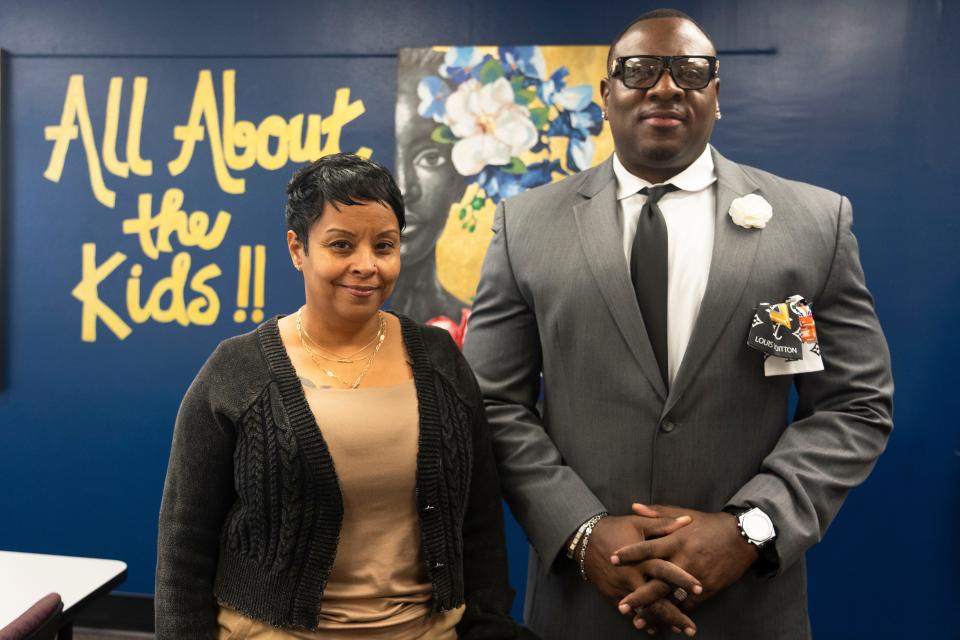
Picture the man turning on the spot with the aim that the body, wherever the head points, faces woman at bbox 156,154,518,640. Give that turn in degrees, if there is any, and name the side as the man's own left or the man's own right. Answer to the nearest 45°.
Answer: approximately 45° to the man's own right

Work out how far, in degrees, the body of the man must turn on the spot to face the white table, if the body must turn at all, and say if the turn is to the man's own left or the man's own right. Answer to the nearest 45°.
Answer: approximately 90° to the man's own right

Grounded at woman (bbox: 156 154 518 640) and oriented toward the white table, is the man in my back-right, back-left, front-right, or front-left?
back-right

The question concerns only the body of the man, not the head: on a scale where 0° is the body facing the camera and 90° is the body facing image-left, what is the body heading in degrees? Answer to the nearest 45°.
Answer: approximately 0°
